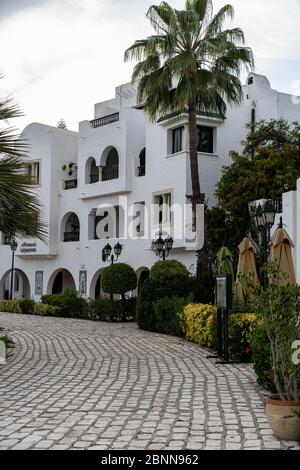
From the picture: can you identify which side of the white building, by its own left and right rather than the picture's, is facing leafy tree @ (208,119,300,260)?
left

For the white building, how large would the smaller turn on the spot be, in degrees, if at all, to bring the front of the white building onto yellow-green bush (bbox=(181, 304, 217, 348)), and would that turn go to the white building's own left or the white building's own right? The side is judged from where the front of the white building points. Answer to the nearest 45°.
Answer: approximately 45° to the white building's own left

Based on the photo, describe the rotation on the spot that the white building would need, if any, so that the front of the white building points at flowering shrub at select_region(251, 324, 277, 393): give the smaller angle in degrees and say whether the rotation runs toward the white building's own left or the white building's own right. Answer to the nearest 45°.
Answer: approximately 45° to the white building's own left

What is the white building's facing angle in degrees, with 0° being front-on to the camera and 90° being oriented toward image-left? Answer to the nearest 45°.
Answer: approximately 45°

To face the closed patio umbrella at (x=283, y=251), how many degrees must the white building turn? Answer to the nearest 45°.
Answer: approximately 45° to its left
